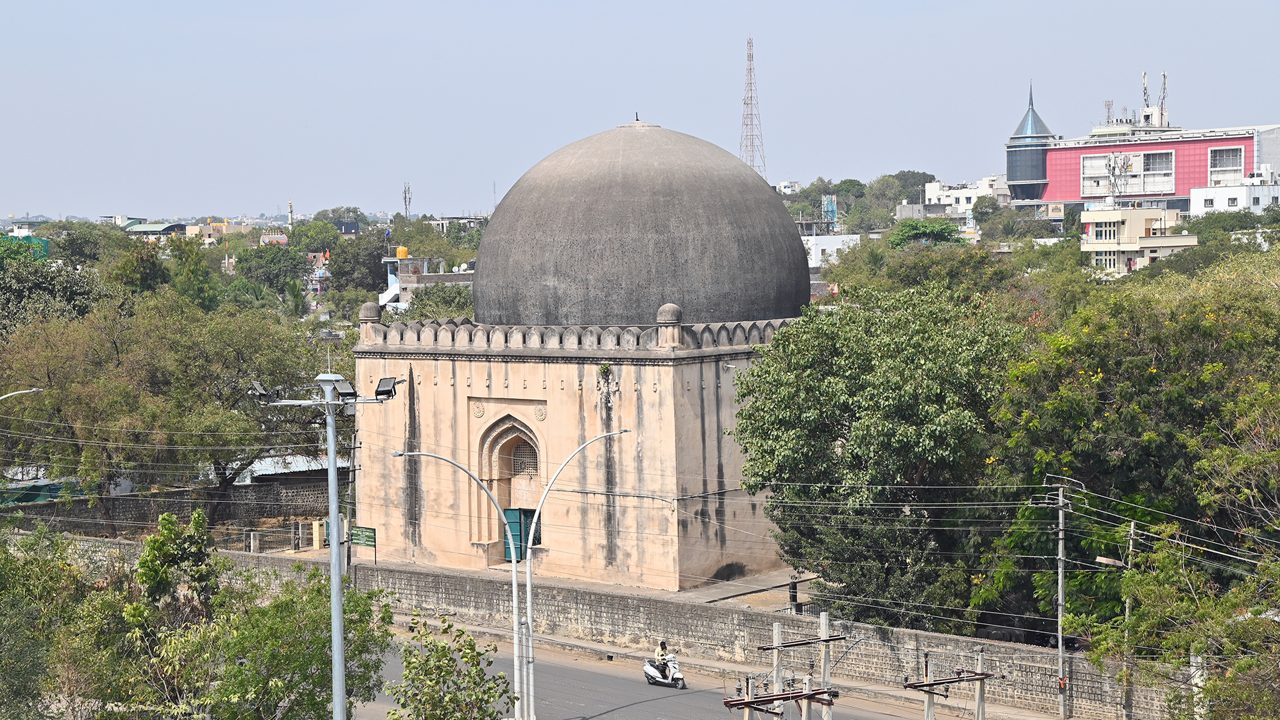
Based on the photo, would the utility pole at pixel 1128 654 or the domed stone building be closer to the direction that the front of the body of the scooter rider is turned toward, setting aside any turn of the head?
the utility pole

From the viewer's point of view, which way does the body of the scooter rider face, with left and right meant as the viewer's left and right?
facing the viewer and to the right of the viewer

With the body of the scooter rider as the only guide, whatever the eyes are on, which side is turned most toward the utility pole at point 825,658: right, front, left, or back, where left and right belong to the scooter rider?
front

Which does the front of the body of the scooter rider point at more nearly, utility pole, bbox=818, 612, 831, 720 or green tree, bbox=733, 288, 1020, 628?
the utility pole

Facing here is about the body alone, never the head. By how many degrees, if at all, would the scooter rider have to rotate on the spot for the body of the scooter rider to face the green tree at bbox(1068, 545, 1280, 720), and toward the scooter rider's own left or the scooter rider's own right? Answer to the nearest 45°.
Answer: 0° — they already face it

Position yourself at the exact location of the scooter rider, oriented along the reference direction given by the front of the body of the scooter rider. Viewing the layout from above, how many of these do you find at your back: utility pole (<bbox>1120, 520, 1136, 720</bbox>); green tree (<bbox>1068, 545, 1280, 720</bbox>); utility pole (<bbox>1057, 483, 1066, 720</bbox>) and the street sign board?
1
